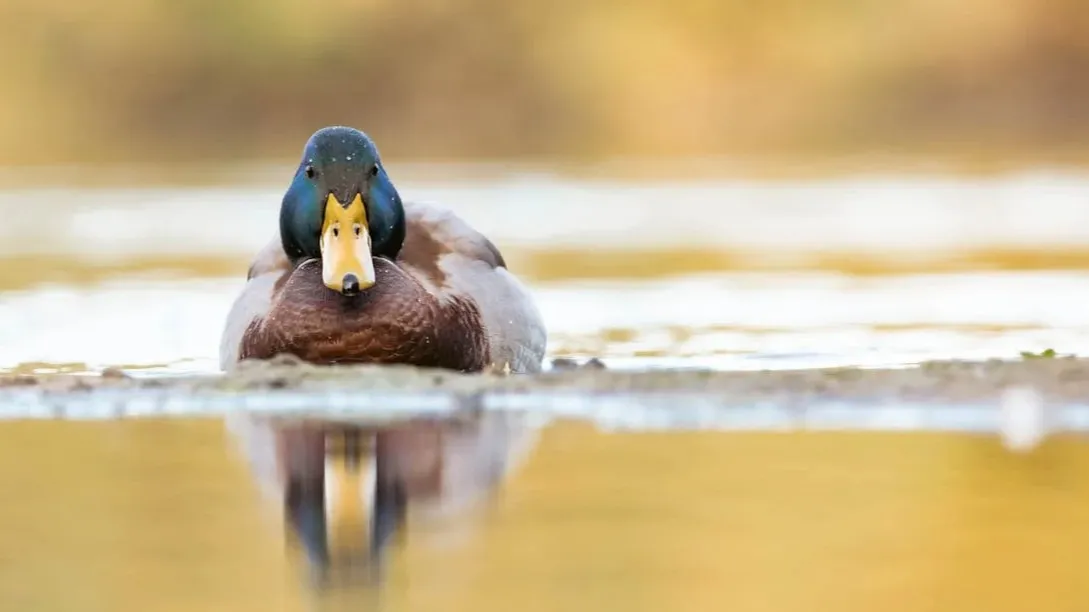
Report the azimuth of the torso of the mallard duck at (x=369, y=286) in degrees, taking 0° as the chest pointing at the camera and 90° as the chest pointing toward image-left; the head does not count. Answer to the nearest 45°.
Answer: approximately 0°

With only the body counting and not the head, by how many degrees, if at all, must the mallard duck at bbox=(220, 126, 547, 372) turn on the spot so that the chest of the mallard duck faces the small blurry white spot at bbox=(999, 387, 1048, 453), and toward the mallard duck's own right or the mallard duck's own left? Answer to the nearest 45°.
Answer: approximately 45° to the mallard duck's own left
